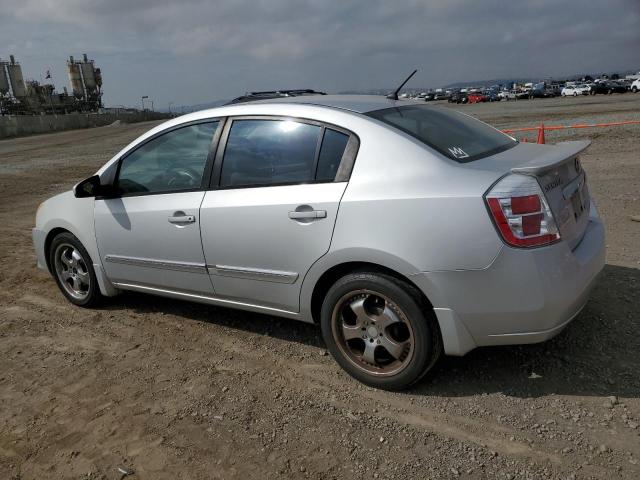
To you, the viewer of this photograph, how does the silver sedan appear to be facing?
facing away from the viewer and to the left of the viewer
